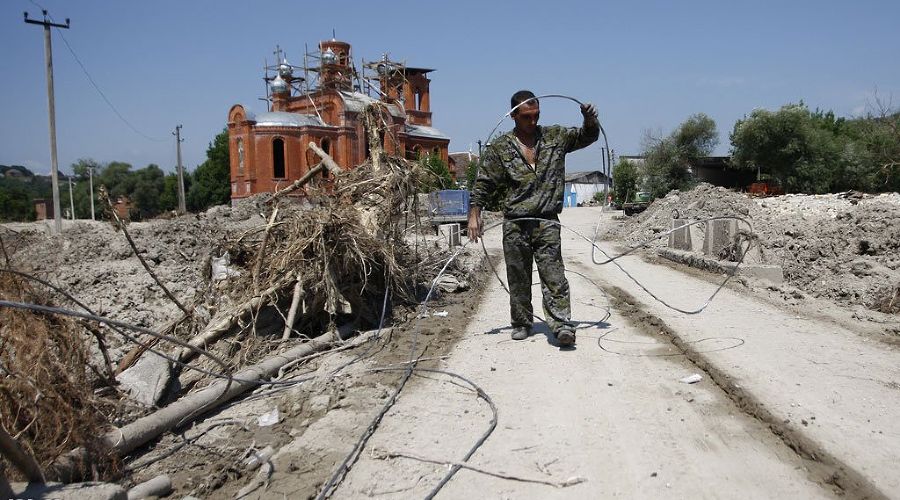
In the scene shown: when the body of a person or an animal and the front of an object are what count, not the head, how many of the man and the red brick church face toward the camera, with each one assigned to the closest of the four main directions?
1

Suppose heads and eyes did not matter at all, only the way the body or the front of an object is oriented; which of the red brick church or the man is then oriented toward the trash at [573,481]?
the man

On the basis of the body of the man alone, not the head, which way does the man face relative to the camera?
toward the camera

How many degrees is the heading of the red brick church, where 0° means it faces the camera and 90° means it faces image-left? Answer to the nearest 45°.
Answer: approximately 225°

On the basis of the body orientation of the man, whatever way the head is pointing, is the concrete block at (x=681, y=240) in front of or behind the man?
behind

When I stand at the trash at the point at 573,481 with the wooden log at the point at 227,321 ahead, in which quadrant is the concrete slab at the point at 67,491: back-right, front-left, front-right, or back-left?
front-left

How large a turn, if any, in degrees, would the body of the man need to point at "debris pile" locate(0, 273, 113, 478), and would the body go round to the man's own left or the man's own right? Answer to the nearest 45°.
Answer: approximately 45° to the man's own right

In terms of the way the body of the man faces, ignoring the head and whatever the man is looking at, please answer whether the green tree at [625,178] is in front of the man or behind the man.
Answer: behind

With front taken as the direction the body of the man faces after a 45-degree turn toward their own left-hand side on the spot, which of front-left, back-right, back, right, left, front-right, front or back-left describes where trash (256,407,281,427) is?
right

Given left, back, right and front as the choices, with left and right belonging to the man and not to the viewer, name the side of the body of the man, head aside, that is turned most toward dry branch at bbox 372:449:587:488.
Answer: front

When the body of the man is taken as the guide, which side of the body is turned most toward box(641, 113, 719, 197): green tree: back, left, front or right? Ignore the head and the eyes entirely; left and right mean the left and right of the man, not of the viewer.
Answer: back

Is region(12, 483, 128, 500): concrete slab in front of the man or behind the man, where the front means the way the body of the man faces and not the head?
in front

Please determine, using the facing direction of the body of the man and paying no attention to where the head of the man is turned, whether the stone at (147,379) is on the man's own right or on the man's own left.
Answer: on the man's own right

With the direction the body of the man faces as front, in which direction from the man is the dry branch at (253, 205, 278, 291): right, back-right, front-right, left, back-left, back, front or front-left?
right

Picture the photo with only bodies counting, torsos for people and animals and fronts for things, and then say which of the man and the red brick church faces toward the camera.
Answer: the man

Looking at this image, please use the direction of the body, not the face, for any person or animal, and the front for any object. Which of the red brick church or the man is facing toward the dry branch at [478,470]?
the man

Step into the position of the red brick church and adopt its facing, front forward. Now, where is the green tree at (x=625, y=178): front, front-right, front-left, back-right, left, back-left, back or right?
front-right
